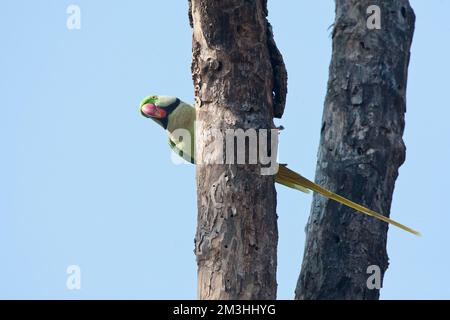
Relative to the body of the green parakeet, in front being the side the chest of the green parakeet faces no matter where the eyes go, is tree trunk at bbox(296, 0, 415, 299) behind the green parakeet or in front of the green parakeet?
behind

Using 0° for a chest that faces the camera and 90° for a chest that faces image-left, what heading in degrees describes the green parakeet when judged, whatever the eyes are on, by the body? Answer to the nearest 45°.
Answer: approximately 90°
